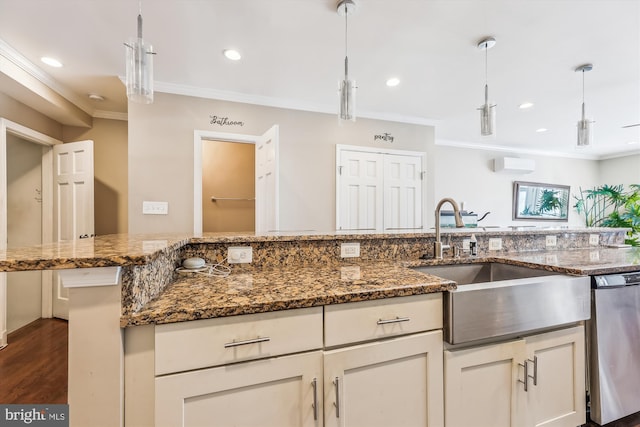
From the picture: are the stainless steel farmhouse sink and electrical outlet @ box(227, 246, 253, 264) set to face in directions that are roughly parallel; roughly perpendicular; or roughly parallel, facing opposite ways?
roughly parallel

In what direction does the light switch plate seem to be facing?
toward the camera

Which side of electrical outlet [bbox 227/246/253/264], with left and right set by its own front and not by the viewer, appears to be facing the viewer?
front

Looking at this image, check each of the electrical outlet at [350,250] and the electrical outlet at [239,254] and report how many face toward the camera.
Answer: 2

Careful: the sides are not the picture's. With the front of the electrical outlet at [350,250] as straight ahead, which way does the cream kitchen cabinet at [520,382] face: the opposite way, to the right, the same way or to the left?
the same way

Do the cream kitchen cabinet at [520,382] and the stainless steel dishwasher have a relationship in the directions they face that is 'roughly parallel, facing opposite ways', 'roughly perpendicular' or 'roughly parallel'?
roughly parallel

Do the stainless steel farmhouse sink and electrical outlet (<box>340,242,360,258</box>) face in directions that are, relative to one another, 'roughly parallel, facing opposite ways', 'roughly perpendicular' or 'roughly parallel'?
roughly parallel

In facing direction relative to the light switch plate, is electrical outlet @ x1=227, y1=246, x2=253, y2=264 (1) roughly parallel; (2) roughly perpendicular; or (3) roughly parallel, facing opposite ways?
roughly parallel

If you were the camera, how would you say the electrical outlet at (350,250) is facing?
facing the viewer
